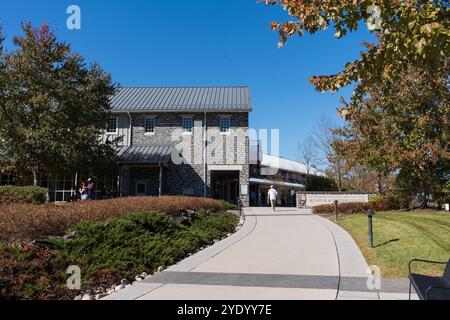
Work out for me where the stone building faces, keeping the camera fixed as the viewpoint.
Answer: facing the viewer

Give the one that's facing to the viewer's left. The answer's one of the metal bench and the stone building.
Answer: the metal bench

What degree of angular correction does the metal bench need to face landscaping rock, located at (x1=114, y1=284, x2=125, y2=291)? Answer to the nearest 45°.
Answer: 0° — it already faces it

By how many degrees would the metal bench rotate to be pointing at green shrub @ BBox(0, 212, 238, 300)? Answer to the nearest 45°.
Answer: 0° — it already faces it

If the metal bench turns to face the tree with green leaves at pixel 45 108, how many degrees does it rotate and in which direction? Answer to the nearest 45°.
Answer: approximately 45° to its right

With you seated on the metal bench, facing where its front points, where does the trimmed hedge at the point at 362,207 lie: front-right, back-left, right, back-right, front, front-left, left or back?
right

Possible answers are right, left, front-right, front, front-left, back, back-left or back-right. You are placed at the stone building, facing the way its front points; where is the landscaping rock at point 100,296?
front

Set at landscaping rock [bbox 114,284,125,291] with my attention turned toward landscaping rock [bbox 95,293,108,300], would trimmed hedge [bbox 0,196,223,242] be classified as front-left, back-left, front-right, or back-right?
back-right

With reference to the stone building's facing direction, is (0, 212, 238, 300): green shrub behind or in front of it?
in front

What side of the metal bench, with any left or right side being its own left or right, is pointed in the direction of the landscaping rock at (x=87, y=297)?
front

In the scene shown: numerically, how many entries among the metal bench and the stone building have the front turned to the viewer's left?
1

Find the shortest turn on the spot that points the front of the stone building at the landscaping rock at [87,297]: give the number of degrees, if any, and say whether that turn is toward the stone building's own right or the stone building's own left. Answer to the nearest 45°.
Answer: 0° — it already faces it

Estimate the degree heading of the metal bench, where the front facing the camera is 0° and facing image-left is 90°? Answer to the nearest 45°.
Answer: approximately 90°
